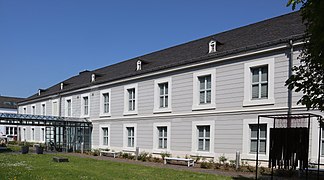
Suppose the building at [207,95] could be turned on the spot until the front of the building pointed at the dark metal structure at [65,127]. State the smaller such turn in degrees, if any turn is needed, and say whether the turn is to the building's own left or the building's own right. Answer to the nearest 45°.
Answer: approximately 90° to the building's own right

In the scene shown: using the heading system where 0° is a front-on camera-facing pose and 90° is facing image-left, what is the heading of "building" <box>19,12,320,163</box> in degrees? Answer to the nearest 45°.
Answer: approximately 45°

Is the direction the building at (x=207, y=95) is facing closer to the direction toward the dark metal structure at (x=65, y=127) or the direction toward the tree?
the tree

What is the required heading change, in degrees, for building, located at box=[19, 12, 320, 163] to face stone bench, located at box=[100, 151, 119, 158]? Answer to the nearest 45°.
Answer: approximately 90° to its right

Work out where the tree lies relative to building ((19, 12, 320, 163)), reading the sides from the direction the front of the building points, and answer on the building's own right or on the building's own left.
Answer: on the building's own left
